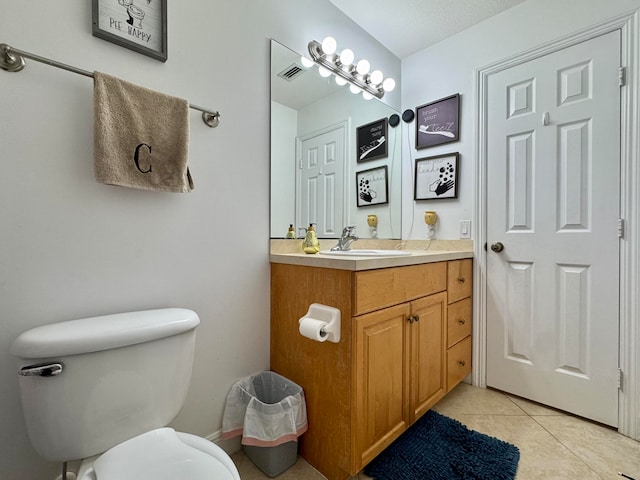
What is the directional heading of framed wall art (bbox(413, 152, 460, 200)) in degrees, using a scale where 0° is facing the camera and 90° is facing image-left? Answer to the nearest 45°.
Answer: approximately 45°

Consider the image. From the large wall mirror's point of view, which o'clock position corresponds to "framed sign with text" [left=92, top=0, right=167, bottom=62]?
The framed sign with text is roughly at 3 o'clock from the large wall mirror.

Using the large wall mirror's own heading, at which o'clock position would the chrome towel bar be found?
The chrome towel bar is roughly at 3 o'clock from the large wall mirror.

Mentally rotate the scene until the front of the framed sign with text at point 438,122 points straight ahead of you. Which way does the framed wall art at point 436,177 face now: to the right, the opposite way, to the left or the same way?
the same way

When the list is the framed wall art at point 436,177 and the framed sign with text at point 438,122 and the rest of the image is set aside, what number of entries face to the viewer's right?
0

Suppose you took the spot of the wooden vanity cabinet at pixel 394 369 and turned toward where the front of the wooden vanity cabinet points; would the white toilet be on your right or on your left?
on your right

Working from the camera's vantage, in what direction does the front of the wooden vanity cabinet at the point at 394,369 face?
facing the viewer and to the right of the viewer

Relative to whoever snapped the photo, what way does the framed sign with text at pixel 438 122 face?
facing the viewer and to the left of the viewer

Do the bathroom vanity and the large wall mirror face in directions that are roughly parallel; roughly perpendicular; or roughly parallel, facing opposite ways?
roughly parallel

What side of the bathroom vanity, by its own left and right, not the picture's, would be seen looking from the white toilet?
right

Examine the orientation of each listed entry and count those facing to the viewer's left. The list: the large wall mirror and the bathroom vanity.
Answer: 0

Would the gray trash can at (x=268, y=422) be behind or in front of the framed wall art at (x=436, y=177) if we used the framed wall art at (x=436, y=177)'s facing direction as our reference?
in front
